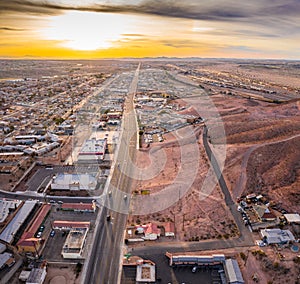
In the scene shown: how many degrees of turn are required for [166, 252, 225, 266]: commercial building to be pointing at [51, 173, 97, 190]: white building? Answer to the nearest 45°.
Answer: approximately 90° to its right

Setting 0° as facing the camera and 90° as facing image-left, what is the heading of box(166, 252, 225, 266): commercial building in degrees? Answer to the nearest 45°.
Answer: approximately 0°

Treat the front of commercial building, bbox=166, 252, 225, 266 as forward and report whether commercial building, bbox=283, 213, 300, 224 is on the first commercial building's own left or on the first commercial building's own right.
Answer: on the first commercial building's own left

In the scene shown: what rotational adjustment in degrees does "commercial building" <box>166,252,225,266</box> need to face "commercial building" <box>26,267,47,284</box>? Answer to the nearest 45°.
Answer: approximately 90° to its right

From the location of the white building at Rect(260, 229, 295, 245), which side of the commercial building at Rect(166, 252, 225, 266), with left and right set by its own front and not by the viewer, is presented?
left

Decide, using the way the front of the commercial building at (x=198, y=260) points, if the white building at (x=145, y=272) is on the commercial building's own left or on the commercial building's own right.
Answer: on the commercial building's own right

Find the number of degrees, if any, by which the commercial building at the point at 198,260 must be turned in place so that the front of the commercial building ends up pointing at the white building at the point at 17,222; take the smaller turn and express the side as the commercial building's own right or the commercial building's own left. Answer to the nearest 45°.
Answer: approximately 90° to the commercial building's own right
